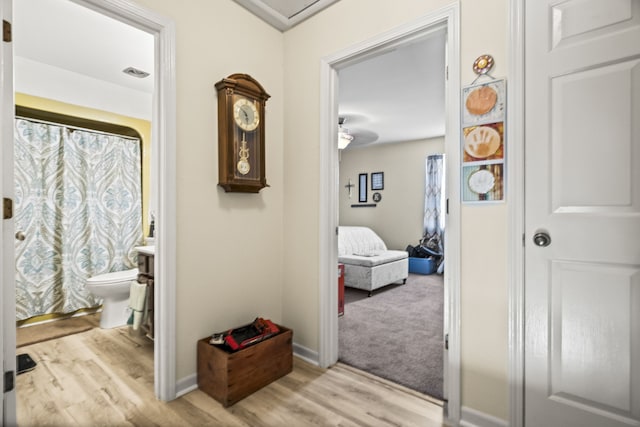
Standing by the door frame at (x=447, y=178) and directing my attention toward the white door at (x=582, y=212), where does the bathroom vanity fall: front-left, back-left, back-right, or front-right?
back-right

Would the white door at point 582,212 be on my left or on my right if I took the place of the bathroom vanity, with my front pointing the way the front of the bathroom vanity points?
on my left

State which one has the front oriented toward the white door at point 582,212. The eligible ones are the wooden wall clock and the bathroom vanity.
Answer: the wooden wall clock

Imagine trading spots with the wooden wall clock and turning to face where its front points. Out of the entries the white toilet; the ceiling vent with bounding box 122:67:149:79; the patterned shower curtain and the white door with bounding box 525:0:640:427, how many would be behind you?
3

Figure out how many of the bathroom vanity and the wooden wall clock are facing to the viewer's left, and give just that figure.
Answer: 1

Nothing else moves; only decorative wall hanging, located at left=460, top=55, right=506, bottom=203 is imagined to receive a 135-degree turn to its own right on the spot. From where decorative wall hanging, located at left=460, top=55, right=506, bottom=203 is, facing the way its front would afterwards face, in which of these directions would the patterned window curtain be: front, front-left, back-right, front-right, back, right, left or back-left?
front

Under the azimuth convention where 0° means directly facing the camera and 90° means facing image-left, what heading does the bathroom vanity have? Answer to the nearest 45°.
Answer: approximately 90°

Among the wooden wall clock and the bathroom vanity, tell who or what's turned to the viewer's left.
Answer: the bathroom vanity
